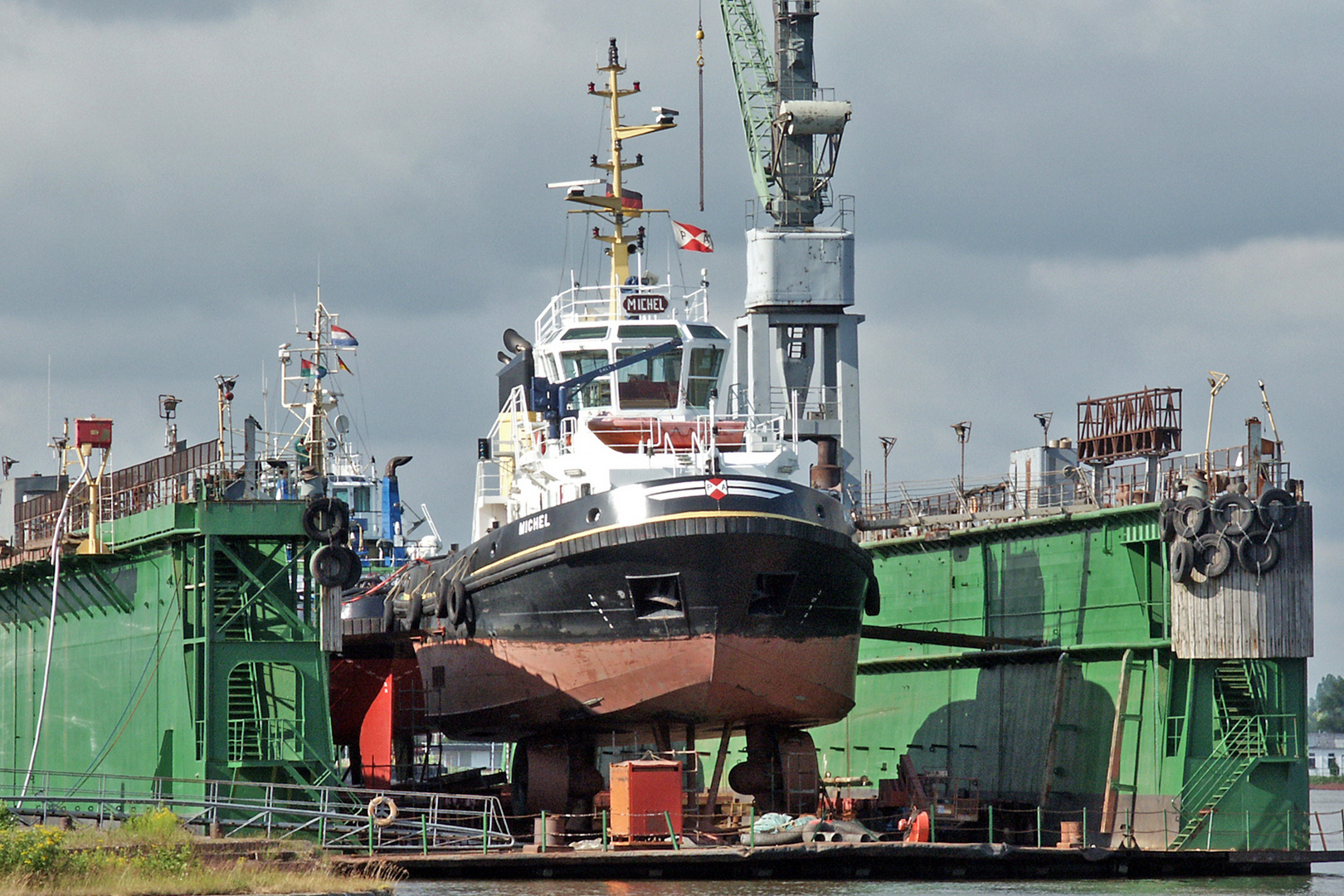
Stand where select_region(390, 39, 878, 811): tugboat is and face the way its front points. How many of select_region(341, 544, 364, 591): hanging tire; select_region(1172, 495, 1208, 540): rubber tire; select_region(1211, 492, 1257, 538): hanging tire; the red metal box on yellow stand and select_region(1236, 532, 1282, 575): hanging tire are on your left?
3

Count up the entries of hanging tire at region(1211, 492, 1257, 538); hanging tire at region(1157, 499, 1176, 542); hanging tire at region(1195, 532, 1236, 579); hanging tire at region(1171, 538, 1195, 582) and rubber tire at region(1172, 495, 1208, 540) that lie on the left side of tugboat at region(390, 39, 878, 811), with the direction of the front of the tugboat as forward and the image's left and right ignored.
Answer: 5

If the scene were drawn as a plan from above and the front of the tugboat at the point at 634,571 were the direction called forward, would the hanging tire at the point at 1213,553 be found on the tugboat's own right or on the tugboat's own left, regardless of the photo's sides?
on the tugboat's own left

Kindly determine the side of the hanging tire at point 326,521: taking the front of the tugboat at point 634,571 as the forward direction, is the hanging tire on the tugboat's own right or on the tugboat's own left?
on the tugboat's own right

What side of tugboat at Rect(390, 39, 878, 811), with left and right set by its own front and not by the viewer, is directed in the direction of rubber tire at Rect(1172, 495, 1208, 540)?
left

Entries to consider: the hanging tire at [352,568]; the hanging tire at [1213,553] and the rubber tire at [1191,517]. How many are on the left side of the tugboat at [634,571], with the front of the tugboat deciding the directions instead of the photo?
2

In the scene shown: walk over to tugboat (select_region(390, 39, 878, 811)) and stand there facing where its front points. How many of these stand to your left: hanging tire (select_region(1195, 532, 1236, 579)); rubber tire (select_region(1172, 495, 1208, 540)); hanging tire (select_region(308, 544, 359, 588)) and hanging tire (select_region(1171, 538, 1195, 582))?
3

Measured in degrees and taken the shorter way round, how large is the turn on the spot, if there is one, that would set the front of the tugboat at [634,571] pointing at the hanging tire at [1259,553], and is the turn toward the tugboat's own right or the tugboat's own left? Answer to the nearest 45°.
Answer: approximately 90° to the tugboat's own left

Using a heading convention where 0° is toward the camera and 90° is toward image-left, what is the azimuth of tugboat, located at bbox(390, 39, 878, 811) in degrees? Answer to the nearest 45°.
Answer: approximately 0°

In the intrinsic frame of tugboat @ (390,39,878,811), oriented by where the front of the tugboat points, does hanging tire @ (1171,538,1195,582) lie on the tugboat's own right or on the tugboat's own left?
on the tugboat's own left

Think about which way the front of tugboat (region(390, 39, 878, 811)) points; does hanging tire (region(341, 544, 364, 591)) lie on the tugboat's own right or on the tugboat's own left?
on the tugboat's own right

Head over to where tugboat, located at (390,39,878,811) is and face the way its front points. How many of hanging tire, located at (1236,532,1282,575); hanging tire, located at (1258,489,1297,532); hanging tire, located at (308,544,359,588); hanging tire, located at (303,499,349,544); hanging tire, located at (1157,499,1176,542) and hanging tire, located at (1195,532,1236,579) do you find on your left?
4

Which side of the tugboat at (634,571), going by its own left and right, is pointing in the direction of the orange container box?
front

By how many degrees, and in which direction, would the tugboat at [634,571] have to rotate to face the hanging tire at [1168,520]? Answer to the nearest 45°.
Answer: approximately 90° to its left
